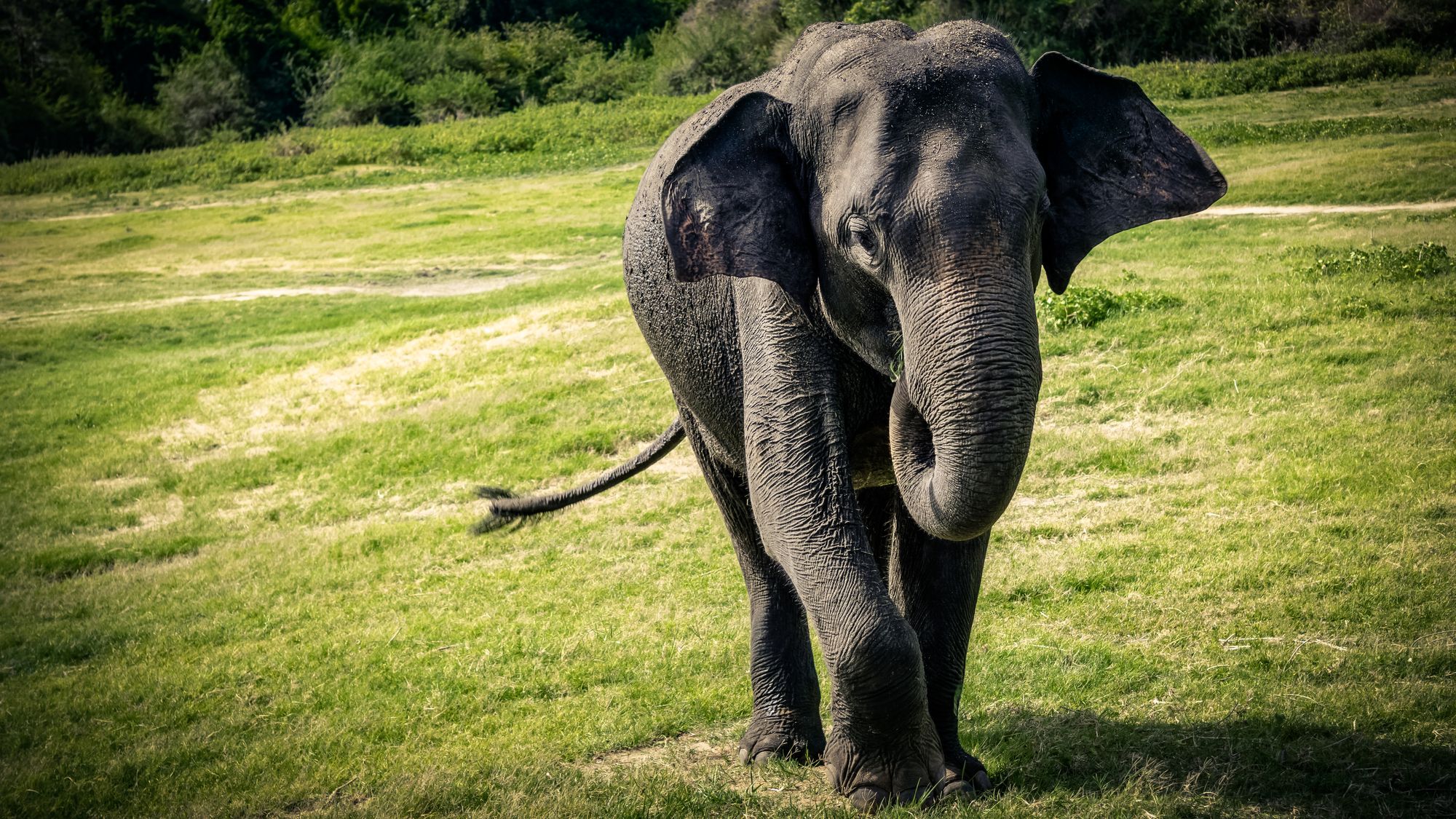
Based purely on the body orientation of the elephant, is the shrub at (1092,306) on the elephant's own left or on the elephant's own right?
on the elephant's own left

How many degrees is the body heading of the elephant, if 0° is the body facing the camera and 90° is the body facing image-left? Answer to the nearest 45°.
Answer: approximately 315°

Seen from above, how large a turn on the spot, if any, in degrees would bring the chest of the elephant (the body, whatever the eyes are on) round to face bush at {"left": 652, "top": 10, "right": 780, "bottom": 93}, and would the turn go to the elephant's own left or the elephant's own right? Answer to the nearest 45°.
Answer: approximately 135° to the elephant's own left

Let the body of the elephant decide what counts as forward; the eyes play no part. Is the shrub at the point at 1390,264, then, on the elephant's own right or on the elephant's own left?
on the elephant's own left

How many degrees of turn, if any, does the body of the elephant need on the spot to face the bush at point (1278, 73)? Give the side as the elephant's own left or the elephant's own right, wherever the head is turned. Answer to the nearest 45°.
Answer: approximately 135° to the elephant's own left

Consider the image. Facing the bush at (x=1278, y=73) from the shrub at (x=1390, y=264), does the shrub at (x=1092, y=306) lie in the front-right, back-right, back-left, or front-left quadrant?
back-left
